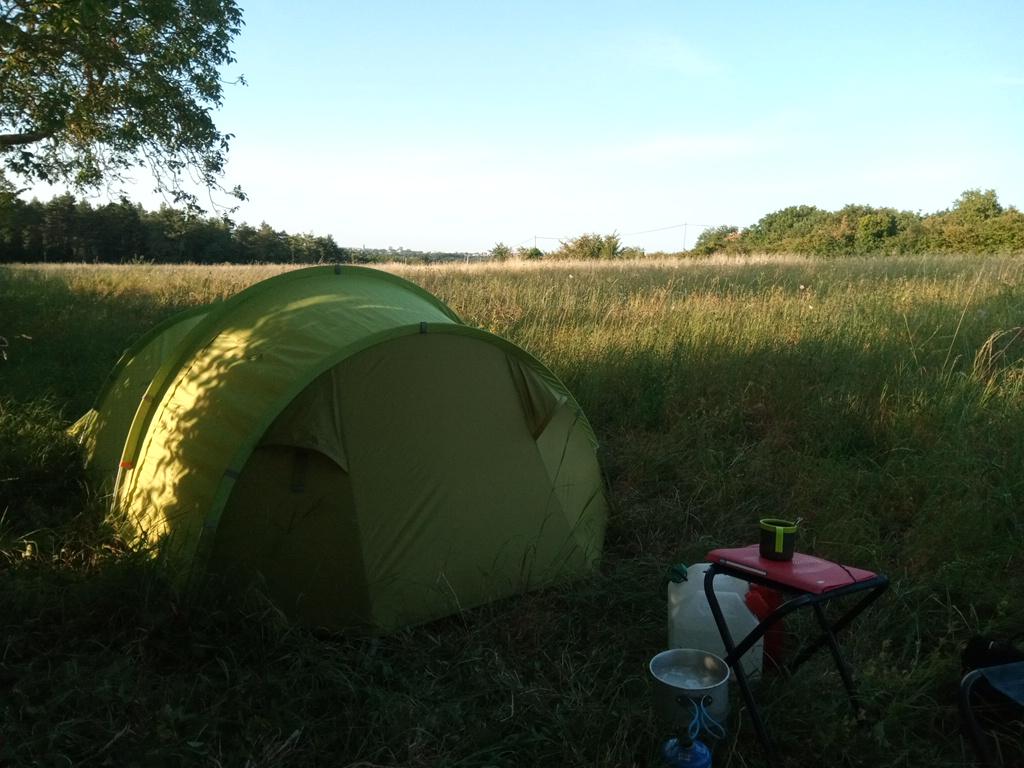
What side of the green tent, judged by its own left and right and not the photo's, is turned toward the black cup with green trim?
front

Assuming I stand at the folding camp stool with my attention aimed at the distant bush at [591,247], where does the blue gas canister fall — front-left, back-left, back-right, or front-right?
back-left

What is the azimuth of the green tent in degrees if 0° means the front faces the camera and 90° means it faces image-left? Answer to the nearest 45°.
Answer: approximately 315°

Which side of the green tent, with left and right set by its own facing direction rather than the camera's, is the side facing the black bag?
front

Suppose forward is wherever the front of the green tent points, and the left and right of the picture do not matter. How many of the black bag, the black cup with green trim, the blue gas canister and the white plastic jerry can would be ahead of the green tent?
4

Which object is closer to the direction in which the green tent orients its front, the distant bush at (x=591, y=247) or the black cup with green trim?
the black cup with green trim

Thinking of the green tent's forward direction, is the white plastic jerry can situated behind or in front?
in front

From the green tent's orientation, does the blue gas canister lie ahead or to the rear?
ahead

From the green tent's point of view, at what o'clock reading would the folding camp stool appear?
The folding camp stool is roughly at 12 o'clock from the green tent.

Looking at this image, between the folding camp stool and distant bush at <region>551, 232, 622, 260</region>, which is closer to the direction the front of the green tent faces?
the folding camp stool
